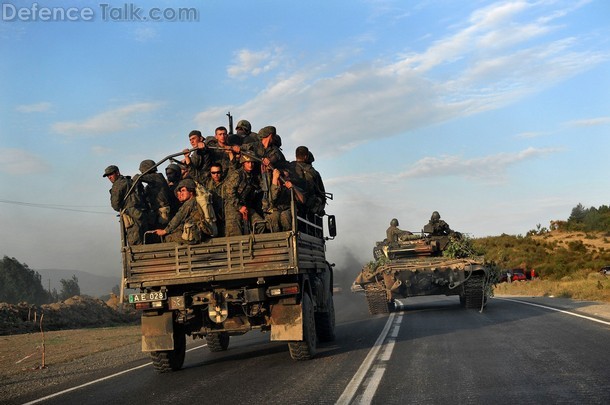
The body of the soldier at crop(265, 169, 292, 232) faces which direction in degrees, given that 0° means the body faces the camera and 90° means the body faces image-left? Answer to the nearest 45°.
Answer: approximately 0°

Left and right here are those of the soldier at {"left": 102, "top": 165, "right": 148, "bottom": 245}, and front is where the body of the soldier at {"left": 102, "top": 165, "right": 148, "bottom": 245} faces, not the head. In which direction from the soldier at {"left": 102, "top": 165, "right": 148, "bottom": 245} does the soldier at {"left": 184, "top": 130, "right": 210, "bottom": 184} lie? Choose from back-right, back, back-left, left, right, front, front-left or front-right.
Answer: back

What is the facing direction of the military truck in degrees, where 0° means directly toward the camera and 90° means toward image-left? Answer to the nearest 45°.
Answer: approximately 180°

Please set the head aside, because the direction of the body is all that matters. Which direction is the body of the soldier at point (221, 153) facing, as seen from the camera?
toward the camera

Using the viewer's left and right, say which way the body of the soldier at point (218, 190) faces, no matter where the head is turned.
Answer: facing the viewer

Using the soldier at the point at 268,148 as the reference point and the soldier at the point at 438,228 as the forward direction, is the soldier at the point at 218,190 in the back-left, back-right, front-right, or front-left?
back-left

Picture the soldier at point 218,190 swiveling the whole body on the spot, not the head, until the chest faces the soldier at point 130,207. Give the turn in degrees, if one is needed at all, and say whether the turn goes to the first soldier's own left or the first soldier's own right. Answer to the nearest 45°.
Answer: approximately 90° to the first soldier's own right

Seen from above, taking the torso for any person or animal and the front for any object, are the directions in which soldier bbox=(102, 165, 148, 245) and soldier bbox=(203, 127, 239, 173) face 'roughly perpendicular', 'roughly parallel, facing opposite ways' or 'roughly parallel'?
roughly perpendicular

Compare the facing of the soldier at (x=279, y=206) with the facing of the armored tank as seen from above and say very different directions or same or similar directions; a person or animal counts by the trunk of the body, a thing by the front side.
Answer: very different directions

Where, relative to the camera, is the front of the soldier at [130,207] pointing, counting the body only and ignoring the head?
to the viewer's left

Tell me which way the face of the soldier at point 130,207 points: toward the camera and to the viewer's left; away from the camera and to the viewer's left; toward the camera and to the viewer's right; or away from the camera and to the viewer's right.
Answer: toward the camera and to the viewer's left
